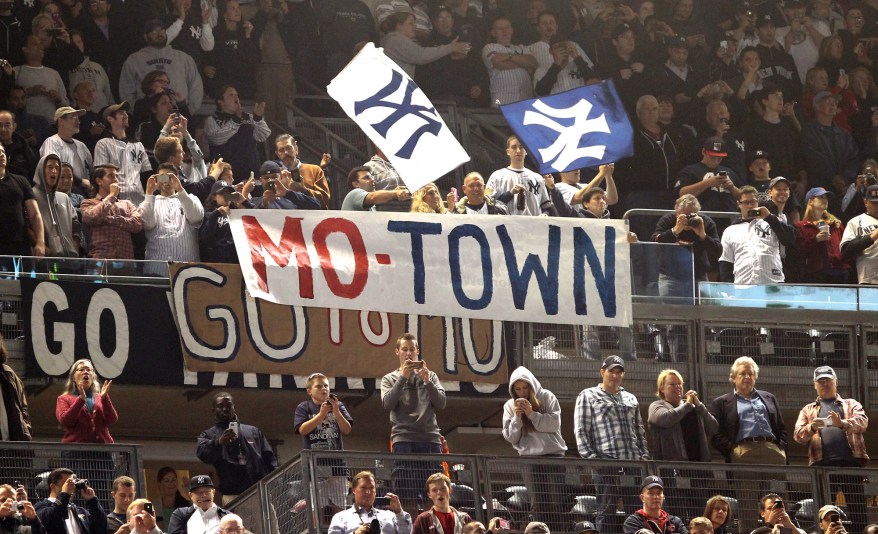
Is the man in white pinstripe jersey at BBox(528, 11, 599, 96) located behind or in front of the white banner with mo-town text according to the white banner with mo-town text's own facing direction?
behind

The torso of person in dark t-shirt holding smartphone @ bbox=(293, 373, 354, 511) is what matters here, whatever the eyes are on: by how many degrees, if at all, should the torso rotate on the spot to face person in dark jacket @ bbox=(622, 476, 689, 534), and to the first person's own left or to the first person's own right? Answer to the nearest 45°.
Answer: approximately 90° to the first person's own left

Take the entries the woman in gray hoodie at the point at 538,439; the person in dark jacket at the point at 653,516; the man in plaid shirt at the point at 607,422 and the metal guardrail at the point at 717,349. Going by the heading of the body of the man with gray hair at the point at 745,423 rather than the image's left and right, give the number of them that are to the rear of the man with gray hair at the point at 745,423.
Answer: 1

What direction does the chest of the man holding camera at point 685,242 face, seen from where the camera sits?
toward the camera

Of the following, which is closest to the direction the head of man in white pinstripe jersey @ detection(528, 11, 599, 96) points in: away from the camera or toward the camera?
toward the camera

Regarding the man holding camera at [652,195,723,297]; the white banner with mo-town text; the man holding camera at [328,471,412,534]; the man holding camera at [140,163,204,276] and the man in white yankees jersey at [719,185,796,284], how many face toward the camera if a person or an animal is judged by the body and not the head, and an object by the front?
5

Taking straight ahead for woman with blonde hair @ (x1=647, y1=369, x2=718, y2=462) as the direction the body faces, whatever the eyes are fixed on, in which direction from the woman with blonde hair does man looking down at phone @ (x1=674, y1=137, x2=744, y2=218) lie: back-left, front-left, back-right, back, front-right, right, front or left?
back-left

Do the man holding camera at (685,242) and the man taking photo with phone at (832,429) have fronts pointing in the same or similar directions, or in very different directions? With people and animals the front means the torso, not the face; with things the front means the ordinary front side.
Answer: same or similar directions

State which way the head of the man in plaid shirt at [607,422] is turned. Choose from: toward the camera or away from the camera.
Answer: toward the camera

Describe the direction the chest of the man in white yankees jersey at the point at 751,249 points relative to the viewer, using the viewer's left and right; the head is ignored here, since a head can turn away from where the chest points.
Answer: facing the viewer

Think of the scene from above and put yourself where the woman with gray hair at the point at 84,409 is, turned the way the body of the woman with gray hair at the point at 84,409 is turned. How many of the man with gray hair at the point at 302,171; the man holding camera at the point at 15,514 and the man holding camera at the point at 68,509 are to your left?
1

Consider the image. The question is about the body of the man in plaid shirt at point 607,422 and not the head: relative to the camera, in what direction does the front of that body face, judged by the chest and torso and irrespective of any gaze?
toward the camera

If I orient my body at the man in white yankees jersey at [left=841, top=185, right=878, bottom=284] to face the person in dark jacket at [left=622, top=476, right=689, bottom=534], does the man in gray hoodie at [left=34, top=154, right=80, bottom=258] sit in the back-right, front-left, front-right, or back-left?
front-right

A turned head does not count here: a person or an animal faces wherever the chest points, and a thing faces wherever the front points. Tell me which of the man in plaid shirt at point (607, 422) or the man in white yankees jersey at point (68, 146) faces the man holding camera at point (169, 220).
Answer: the man in white yankees jersey

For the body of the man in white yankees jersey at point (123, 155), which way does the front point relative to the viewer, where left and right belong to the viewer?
facing the viewer and to the right of the viewer

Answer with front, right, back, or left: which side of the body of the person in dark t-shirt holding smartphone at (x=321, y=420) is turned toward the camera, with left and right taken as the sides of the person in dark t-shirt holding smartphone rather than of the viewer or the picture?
front

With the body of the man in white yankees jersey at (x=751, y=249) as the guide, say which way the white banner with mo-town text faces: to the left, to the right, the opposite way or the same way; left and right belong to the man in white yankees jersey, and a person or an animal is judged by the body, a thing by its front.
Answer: the same way
